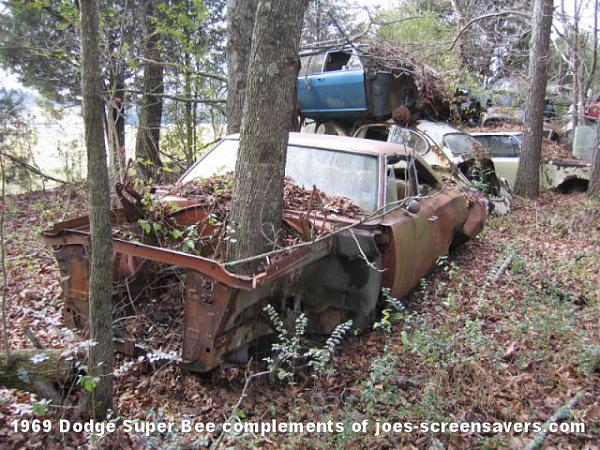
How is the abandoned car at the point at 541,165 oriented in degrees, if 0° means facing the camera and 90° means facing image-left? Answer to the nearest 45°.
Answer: approximately 270°

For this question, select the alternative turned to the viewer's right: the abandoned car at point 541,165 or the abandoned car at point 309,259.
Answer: the abandoned car at point 541,165

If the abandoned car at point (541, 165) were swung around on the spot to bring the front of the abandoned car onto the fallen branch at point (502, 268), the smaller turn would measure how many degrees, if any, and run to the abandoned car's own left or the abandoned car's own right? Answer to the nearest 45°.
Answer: approximately 90° to the abandoned car's own right

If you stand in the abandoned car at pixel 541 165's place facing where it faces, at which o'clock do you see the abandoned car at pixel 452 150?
the abandoned car at pixel 452 150 is roughly at 4 o'clock from the abandoned car at pixel 541 165.

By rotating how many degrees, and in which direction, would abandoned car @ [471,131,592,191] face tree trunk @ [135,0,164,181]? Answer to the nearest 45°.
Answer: approximately 135° to its right

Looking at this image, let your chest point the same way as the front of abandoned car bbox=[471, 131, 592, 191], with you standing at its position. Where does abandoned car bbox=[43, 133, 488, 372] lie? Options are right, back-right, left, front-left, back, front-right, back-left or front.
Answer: right

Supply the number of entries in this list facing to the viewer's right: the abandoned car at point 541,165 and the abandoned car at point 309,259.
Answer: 1

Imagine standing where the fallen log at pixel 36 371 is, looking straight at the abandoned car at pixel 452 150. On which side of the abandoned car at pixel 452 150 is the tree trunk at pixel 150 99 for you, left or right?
left
